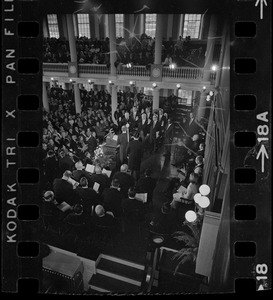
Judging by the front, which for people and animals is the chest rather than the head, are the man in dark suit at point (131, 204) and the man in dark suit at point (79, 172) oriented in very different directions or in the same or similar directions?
same or similar directions

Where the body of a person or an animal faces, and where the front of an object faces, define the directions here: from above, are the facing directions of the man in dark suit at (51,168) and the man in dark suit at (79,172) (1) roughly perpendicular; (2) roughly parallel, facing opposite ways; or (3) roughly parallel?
roughly parallel

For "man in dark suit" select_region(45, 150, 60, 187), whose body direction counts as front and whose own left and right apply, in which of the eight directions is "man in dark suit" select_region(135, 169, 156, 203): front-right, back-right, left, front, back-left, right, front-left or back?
right

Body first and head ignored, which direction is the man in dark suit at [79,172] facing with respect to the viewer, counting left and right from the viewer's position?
facing away from the viewer

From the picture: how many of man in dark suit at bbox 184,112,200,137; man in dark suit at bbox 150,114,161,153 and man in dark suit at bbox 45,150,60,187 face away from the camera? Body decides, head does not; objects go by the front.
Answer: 1

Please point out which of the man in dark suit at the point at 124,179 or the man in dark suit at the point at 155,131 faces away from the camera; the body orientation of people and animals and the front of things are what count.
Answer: the man in dark suit at the point at 124,179

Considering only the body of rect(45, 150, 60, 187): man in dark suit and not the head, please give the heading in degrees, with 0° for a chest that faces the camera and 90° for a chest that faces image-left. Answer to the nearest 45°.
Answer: approximately 180°

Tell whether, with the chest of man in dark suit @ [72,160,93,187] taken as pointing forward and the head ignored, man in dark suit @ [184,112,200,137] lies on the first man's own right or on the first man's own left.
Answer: on the first man's own right

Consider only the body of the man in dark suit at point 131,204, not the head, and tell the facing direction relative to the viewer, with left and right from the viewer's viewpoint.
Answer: facing away from the viewer

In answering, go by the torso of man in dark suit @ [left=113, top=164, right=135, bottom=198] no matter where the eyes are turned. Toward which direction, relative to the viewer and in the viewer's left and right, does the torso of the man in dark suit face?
facing away from the viewer

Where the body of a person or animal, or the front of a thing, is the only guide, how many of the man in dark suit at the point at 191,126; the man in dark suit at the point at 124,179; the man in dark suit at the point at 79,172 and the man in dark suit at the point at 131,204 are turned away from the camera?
3
